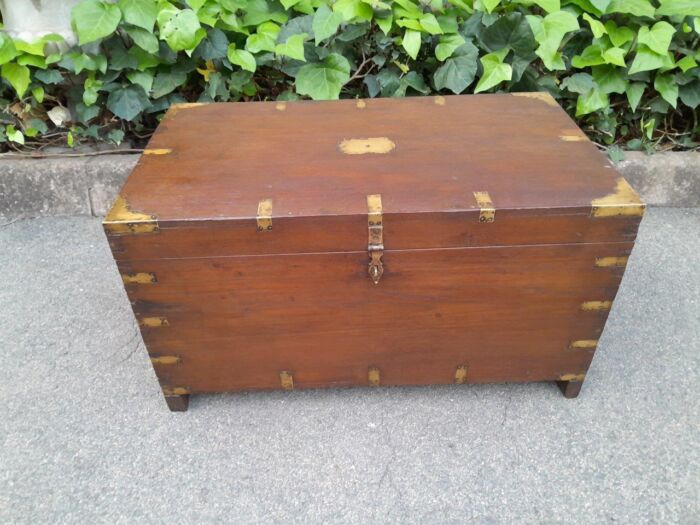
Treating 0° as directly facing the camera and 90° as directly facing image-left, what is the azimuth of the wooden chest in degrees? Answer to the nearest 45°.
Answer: approximately 0°
